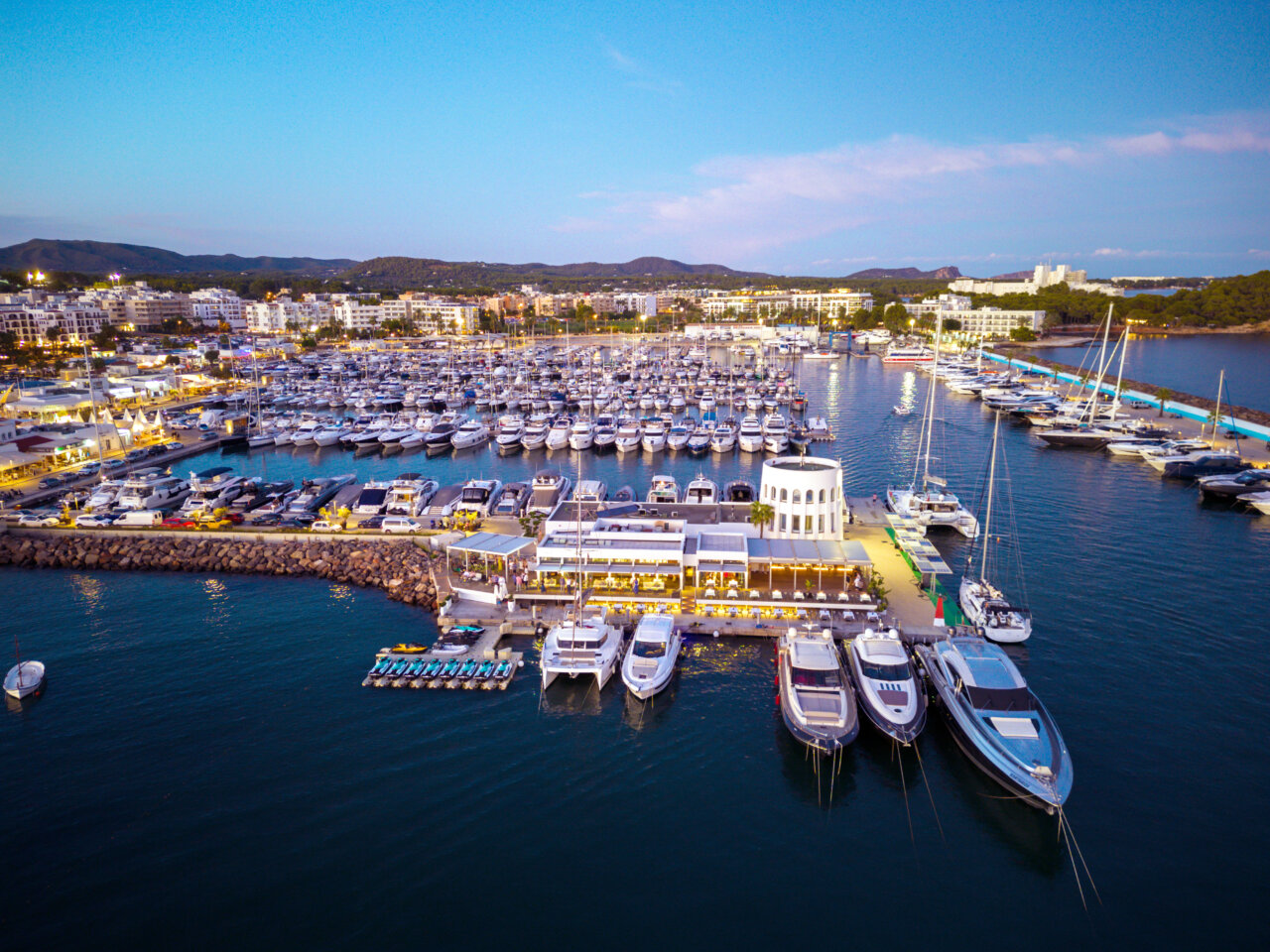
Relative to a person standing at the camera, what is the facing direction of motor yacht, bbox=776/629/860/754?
facing the viewer

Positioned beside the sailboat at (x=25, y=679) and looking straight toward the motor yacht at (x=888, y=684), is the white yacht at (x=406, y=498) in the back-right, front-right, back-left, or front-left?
front-left

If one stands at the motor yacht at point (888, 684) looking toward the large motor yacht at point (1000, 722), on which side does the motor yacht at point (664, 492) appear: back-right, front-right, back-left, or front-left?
back-left

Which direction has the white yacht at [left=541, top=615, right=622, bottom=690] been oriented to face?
toward the camera

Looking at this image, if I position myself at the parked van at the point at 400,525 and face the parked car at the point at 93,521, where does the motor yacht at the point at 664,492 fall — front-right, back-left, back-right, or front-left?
back-right

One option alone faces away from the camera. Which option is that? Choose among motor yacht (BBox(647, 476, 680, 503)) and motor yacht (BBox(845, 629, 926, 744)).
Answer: motor yacht (BBox(647, 476, 680, 503))

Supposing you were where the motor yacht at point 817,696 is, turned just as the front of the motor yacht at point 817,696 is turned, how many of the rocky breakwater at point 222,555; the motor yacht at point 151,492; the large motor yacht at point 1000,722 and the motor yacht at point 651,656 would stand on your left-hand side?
1

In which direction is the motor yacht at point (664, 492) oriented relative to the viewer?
away from the camera

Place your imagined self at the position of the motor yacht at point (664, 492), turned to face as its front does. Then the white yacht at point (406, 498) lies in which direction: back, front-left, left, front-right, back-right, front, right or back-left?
left

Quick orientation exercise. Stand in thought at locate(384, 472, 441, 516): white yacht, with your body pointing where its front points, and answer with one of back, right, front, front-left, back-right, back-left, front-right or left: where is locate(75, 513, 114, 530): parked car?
back-left

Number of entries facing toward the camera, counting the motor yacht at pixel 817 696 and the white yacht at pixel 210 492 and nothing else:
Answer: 1

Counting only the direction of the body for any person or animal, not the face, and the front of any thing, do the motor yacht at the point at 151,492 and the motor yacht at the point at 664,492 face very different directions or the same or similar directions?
same or similar directions

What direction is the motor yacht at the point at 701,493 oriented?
away from the camera

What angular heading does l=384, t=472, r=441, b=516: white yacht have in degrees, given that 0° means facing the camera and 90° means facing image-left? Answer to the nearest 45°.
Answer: approximately 225°

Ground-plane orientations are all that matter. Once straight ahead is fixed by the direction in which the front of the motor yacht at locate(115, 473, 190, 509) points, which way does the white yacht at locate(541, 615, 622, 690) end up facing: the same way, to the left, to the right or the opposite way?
the opposite way

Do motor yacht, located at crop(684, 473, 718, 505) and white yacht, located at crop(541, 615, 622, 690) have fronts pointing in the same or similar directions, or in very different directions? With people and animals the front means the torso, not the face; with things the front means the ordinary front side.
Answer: very different directions

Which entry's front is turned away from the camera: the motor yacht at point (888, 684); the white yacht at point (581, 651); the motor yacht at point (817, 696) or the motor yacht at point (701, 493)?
the motor yacht at point (701, 493)

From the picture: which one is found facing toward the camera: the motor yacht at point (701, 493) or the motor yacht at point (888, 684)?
the motor yacht at point (888, 684)

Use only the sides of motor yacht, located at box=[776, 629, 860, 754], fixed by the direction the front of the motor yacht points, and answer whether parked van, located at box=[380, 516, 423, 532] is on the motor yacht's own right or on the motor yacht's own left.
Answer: on the motor yacht's own right
